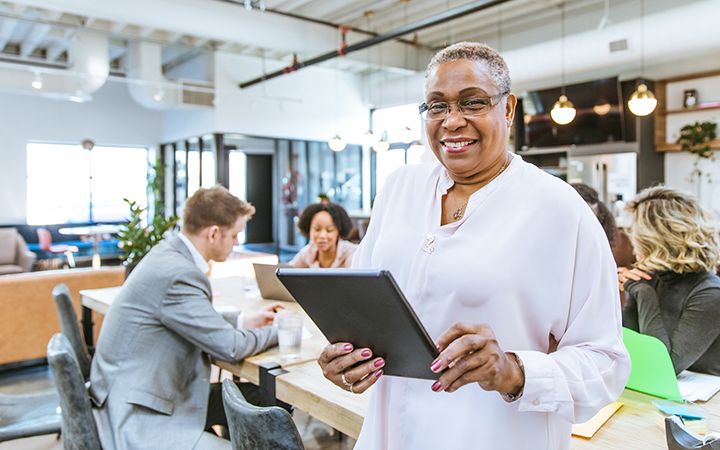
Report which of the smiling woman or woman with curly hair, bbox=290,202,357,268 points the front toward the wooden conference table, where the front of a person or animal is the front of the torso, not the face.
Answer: the woman with curly hair

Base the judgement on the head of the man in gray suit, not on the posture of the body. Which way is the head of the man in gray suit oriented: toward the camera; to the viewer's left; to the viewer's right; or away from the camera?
to the viewer's right

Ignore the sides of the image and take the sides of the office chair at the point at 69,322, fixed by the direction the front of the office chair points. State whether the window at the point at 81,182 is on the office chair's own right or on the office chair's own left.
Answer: on the office chair's own left

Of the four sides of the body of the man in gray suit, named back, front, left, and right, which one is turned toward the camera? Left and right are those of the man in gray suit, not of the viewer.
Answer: right

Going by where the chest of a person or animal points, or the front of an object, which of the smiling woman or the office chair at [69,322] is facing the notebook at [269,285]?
the office chair

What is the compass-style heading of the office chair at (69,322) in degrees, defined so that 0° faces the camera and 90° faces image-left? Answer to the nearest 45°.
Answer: approximately 270°

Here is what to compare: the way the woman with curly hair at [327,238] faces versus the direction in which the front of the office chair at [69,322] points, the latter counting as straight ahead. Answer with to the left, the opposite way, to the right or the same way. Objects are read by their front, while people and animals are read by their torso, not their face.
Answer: to the right

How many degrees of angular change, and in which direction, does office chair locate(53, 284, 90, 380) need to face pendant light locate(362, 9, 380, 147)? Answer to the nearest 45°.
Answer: approximately 45° to its left

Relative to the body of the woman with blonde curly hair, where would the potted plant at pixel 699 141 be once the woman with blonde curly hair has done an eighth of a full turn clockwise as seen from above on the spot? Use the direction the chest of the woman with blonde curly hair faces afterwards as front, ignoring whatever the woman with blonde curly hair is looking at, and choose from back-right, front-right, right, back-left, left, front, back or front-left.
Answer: front-right

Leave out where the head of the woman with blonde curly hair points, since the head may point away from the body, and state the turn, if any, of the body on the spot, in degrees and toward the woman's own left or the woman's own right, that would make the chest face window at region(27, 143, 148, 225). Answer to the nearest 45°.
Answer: approximately 45° to the woman's own right

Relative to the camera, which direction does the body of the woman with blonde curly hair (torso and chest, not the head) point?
to the viewer's left
